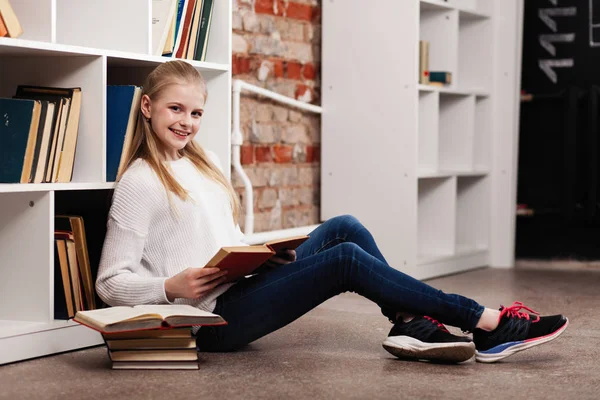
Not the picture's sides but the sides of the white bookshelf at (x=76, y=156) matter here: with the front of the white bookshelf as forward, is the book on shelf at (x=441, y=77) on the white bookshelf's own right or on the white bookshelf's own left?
on the white bookshelf's own left

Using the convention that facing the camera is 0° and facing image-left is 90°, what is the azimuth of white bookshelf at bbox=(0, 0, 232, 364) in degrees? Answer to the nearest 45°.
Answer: approximately 315°

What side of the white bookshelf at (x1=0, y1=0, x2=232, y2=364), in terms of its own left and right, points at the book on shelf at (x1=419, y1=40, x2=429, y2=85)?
left

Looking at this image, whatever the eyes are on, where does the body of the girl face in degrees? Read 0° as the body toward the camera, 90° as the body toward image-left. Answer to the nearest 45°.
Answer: approximately 270°

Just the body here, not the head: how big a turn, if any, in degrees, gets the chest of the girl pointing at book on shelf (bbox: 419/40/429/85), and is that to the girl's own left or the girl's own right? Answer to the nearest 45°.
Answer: approximately 90° to the girl's own left

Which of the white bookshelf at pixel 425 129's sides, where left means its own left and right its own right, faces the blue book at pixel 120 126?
right

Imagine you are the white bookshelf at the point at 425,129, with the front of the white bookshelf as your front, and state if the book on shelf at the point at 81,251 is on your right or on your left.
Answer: on your right

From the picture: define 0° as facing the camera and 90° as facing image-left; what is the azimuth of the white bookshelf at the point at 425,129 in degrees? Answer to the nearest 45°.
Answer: approximately 315°
